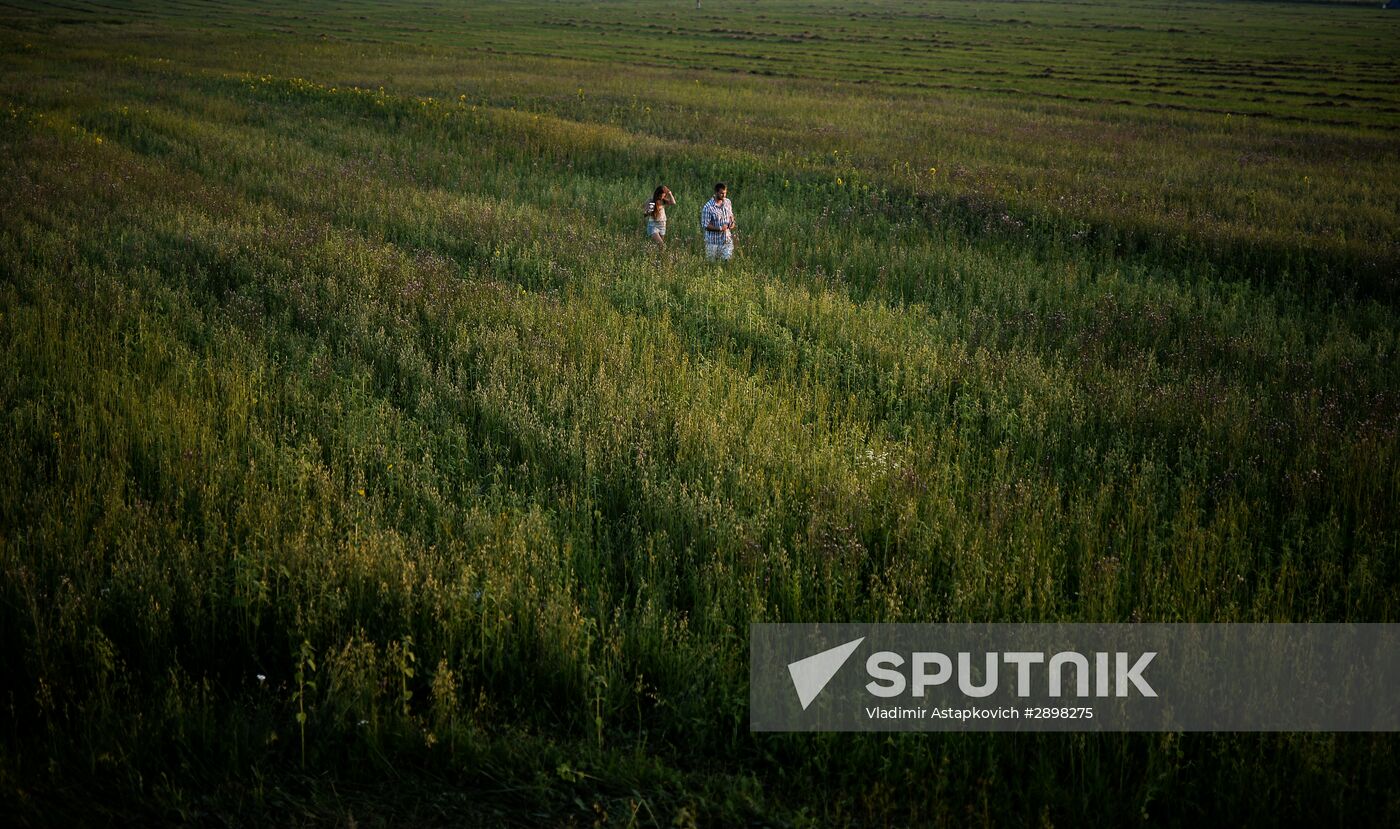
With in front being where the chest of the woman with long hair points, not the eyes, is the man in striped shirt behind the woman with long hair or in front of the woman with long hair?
in front

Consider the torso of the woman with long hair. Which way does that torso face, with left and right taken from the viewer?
facing the viewer and to the right of the viewer
